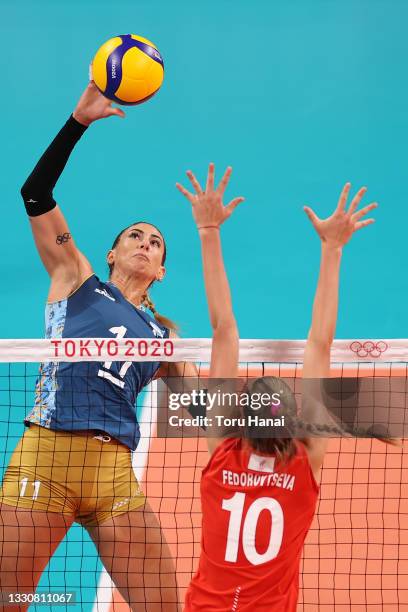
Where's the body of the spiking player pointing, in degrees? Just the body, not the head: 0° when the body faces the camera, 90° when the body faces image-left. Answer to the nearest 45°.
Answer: approximately 315°
